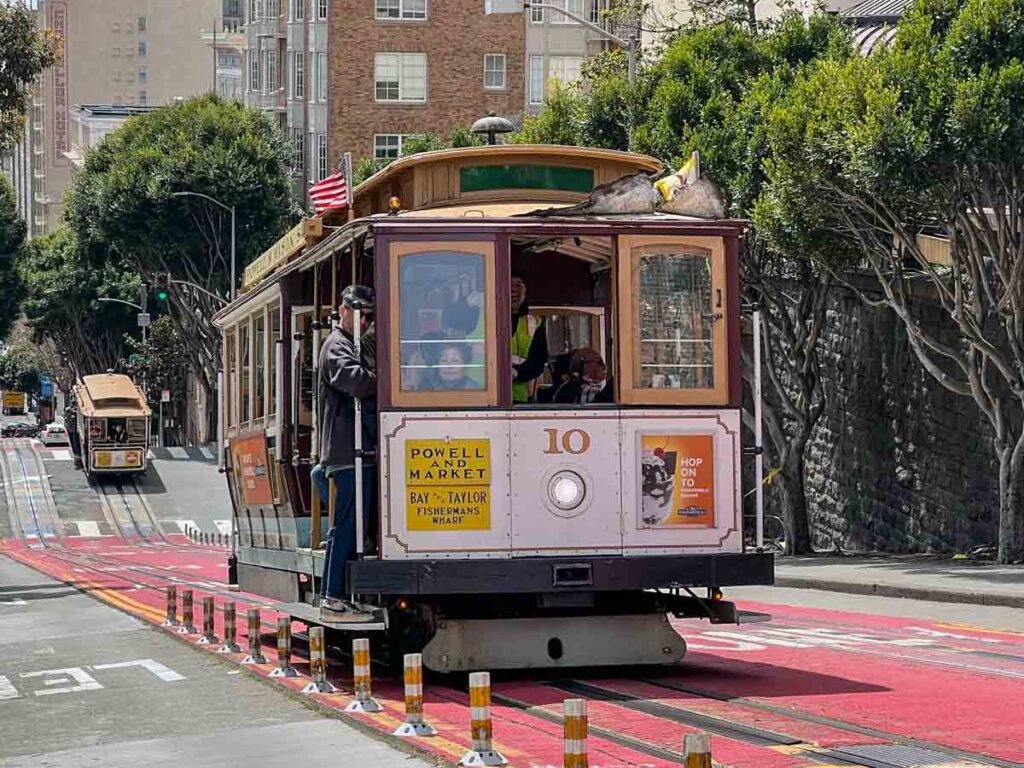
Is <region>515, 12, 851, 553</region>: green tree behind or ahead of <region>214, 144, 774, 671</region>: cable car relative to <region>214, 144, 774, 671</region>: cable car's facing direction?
behind

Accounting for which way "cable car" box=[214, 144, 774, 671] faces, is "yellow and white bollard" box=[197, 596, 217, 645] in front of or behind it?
behind

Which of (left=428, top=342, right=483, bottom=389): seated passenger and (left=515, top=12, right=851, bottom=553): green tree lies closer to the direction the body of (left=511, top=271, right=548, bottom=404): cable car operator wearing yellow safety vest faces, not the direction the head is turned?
the seated passenger

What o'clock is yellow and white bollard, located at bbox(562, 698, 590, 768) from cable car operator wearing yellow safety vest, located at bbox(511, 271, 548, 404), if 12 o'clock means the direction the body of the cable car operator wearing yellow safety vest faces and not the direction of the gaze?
The yellow and white bollard is roughly at 12 o'clock from the cable car operator wearing yellow safety vest.

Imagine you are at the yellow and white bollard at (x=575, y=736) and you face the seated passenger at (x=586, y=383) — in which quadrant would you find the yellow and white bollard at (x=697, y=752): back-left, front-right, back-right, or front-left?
back-right

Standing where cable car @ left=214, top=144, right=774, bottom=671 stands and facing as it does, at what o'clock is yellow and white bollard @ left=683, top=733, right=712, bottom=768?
The yellow and white bollard is roughly at 12 o'clock from the cable car.

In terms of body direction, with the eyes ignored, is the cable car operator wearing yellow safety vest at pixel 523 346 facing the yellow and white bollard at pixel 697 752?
yes

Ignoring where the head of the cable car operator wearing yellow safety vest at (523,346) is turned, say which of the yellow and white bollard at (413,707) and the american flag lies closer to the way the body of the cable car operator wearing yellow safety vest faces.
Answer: the yellow and white bollard

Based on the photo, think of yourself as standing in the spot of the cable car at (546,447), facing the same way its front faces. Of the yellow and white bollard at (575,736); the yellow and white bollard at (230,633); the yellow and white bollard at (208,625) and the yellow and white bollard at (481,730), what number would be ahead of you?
2

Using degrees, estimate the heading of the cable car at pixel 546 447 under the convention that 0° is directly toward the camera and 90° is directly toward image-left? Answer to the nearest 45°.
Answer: approximately 0°

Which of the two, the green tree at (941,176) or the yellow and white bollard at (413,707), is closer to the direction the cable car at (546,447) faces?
the yellow and white bollard
